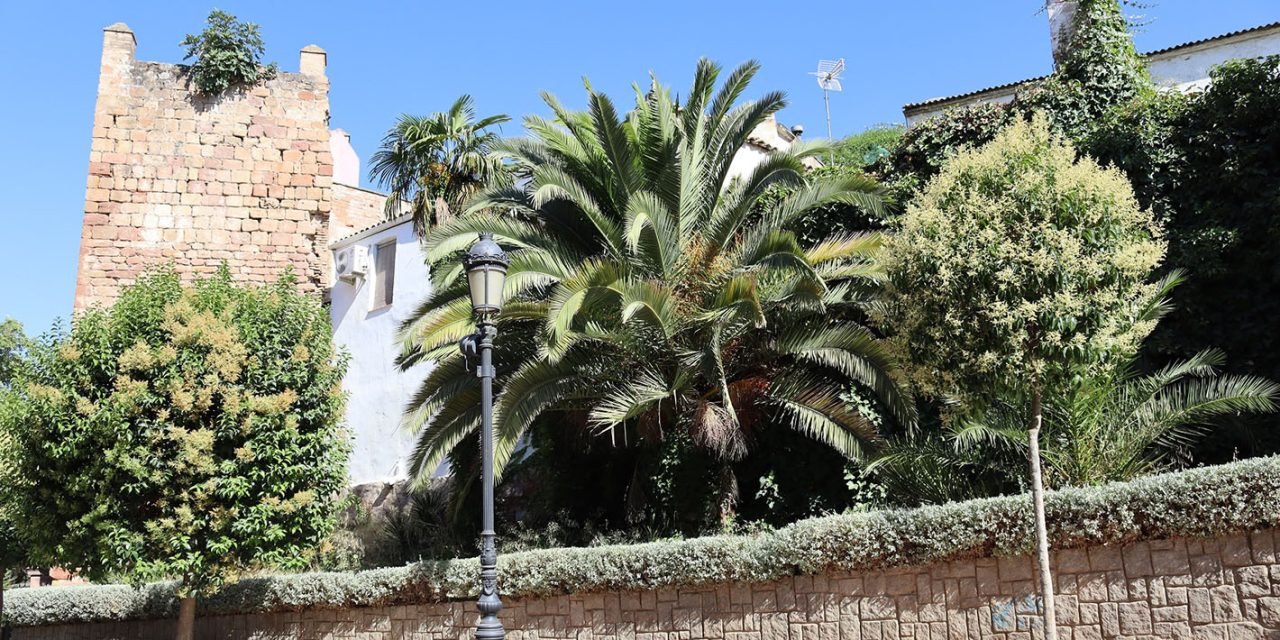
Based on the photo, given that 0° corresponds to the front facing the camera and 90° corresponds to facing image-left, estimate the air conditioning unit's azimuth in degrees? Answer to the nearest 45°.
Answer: approximately 45°

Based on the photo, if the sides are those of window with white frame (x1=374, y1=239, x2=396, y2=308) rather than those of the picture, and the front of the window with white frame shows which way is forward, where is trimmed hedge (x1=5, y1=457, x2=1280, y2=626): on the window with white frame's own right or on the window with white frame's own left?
on the window with white frame's own left

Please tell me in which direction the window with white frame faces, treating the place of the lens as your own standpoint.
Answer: facing the viewer and to the left of the viewer

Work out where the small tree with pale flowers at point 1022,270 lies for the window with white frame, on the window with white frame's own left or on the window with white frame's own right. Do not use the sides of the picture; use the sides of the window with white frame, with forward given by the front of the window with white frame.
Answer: on the window with white frame's own left

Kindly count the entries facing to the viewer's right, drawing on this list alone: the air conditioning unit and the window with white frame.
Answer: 0

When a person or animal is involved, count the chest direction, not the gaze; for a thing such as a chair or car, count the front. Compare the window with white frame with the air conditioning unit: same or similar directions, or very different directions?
same or similar directions

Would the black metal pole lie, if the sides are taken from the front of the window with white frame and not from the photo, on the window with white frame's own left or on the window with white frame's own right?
on the window with white frame's own left

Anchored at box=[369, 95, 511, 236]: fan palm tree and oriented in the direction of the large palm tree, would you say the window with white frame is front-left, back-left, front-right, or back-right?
back-left

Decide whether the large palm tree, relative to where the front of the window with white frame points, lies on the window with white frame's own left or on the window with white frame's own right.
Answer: on the window with white frame's own left

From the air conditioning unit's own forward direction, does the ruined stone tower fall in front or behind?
in front

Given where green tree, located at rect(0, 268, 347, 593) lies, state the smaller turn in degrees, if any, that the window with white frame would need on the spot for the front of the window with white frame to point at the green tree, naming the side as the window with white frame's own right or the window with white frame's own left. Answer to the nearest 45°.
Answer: approximately 45° to the window with white frame's own left
